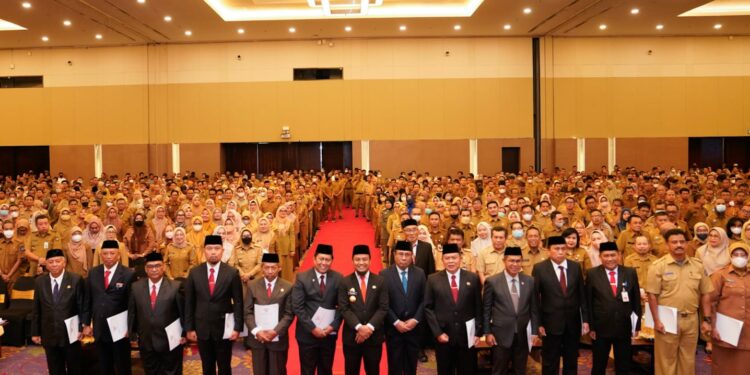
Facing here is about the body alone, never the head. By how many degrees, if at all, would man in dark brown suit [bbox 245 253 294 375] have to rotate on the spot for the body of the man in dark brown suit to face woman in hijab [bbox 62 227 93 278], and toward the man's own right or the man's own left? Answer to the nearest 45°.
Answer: approximately 135° to the man's own right

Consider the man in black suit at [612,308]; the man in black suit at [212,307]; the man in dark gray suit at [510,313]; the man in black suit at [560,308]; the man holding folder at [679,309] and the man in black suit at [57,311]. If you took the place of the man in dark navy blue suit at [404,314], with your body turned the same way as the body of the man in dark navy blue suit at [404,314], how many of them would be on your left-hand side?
4

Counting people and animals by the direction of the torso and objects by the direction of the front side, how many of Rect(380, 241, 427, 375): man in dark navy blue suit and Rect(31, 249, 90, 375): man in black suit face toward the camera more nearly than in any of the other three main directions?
2

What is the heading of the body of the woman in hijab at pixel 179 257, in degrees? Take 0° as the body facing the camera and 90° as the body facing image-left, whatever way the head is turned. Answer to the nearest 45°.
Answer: approximately 0°

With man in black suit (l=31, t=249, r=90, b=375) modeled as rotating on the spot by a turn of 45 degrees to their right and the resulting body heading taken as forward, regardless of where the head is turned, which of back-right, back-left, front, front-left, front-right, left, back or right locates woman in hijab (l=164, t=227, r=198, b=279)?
back

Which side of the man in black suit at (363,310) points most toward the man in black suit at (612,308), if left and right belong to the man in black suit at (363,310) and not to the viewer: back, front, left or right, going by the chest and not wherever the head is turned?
left
